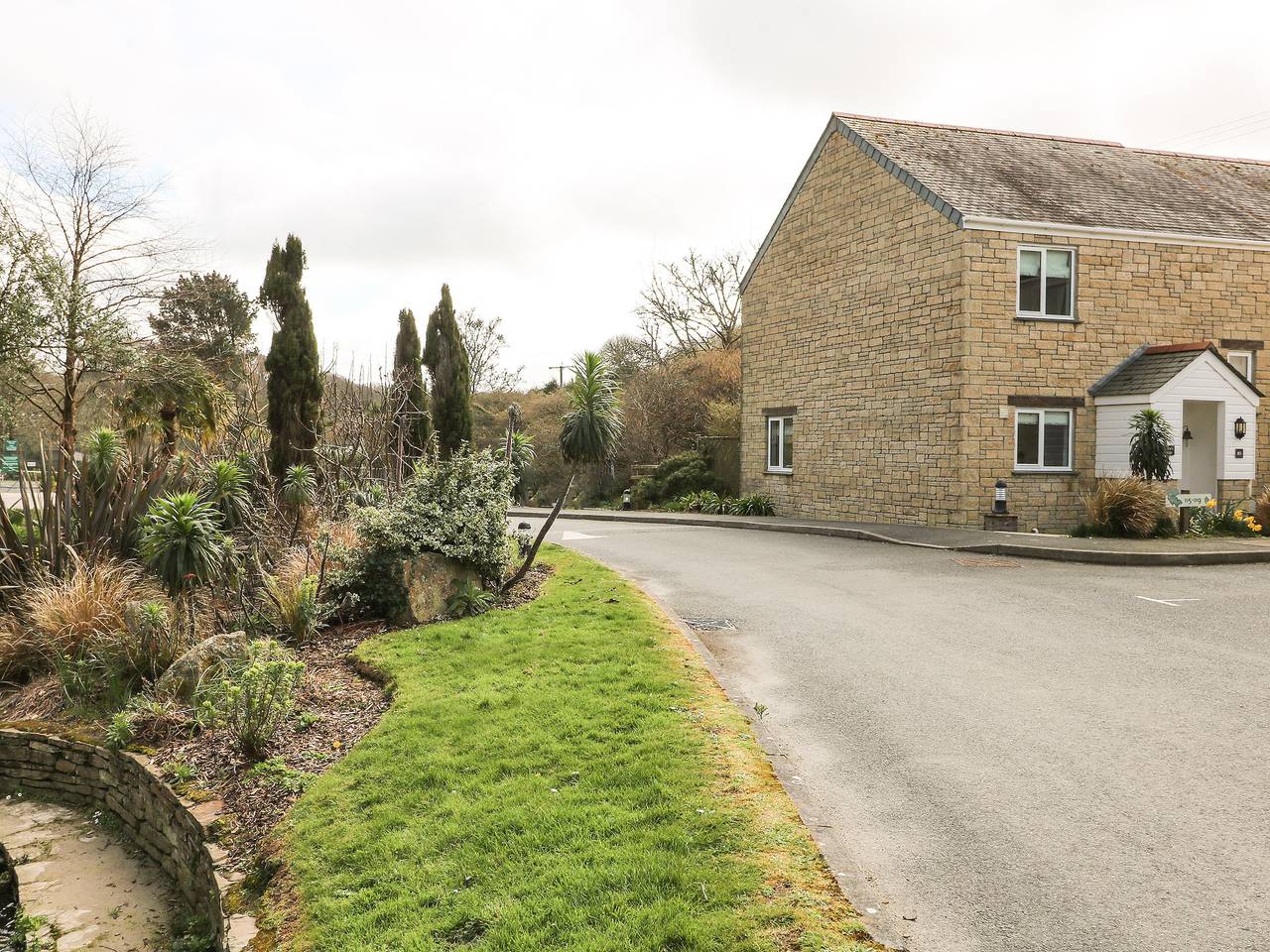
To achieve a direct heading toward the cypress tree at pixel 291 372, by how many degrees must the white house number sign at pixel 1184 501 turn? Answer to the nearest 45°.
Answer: approximately 45° to its right

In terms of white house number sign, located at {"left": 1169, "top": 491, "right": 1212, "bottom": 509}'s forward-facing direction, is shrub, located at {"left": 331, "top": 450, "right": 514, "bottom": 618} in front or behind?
in front

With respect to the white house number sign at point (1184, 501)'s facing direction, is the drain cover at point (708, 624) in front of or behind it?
in front

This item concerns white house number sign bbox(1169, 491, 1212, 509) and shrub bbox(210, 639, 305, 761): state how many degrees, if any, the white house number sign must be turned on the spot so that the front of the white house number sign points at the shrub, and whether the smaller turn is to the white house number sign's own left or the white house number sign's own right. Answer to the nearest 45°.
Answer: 0° — it already faces it

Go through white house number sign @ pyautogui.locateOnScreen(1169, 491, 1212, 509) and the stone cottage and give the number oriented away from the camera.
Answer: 0

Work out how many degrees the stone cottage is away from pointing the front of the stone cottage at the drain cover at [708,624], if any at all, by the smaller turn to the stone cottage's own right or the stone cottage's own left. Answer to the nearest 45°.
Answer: approximately 45° to the stone cottage's own right

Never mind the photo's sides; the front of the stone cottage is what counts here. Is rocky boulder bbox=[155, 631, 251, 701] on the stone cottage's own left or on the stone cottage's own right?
on the stone cottage's own right

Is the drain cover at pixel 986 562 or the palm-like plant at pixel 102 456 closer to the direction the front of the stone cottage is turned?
the drain cover

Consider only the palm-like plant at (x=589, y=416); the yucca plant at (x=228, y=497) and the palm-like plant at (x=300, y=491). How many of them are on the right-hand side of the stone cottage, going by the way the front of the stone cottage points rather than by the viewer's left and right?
3

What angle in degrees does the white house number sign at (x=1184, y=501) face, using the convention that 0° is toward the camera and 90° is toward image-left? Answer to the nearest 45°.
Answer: approximately 0°

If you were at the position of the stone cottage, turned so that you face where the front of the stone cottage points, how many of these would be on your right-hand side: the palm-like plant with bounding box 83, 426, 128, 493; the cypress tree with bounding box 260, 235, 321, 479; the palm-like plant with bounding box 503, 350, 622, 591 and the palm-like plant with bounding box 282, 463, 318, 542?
4

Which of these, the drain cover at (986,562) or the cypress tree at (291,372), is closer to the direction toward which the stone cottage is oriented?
the drain cover

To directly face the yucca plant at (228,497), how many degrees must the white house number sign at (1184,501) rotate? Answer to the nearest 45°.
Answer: approximately 45° to its right
